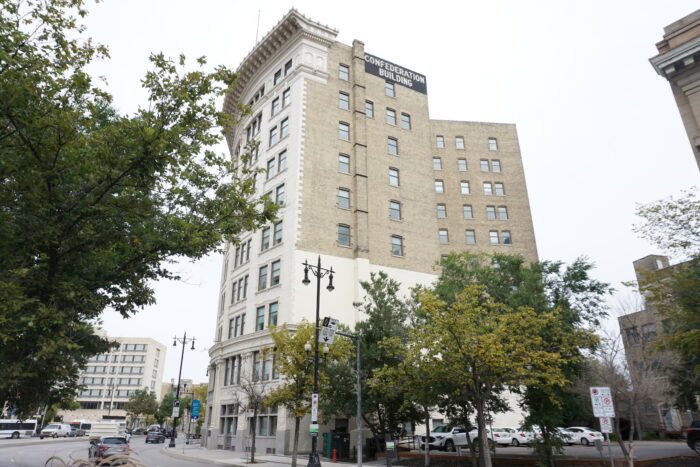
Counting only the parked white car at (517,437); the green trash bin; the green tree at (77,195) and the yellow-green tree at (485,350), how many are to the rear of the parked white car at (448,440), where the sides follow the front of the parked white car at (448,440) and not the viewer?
1

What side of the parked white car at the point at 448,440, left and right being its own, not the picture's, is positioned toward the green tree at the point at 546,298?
left

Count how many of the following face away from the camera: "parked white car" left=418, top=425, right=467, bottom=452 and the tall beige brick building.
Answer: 0

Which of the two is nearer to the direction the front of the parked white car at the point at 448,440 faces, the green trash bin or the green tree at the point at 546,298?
the green trash bin

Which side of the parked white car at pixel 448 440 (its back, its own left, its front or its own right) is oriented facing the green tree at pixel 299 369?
front

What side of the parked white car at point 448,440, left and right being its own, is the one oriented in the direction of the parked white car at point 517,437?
back

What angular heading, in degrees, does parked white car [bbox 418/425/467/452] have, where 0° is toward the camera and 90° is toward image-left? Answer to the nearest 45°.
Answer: approximately 45°
